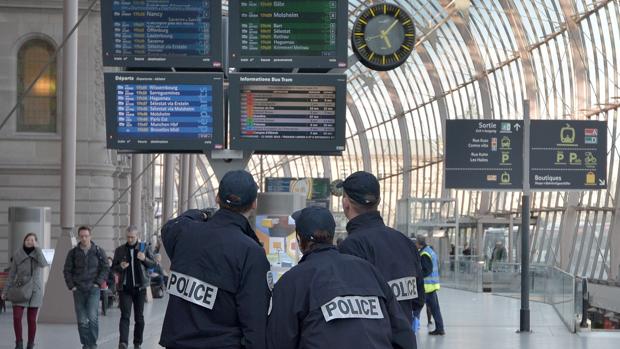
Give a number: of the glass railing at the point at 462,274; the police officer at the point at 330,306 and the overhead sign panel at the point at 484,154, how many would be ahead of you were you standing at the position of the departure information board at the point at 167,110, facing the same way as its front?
1

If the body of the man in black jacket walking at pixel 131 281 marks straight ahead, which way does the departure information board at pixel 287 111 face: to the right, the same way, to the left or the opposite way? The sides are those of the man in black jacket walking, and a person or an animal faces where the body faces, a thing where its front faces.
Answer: the same way

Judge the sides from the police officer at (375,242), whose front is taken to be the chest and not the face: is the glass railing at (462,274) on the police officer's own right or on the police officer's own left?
on the police officer's own right

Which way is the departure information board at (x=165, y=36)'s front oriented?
toward the camera

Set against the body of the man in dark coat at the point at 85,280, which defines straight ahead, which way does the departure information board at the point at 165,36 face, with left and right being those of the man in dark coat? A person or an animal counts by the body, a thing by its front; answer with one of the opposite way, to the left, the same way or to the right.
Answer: the same way

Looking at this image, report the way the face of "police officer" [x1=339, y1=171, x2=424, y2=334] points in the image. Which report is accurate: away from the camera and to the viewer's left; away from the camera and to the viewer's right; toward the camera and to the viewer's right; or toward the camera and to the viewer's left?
away from the camera and to the viewer's left

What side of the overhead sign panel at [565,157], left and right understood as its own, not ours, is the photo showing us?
front

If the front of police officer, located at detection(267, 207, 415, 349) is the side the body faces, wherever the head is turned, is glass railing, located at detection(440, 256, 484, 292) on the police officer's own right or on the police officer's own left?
on the police officer's own right

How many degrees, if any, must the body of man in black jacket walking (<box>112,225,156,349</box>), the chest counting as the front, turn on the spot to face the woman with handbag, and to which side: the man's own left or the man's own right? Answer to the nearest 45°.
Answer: approximately 90° to the man's own right

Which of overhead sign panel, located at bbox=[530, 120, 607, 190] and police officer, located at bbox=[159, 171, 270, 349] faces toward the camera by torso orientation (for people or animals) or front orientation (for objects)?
the overhead sign panel

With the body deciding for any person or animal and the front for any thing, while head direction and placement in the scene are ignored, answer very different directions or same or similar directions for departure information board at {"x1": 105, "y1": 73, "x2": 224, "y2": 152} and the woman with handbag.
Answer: same or similar directions

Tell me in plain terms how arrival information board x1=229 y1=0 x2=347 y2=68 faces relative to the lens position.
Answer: facing the viewer

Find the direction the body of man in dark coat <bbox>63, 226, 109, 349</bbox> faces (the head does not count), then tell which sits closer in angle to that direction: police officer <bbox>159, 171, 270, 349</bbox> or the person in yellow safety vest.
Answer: the police officer
